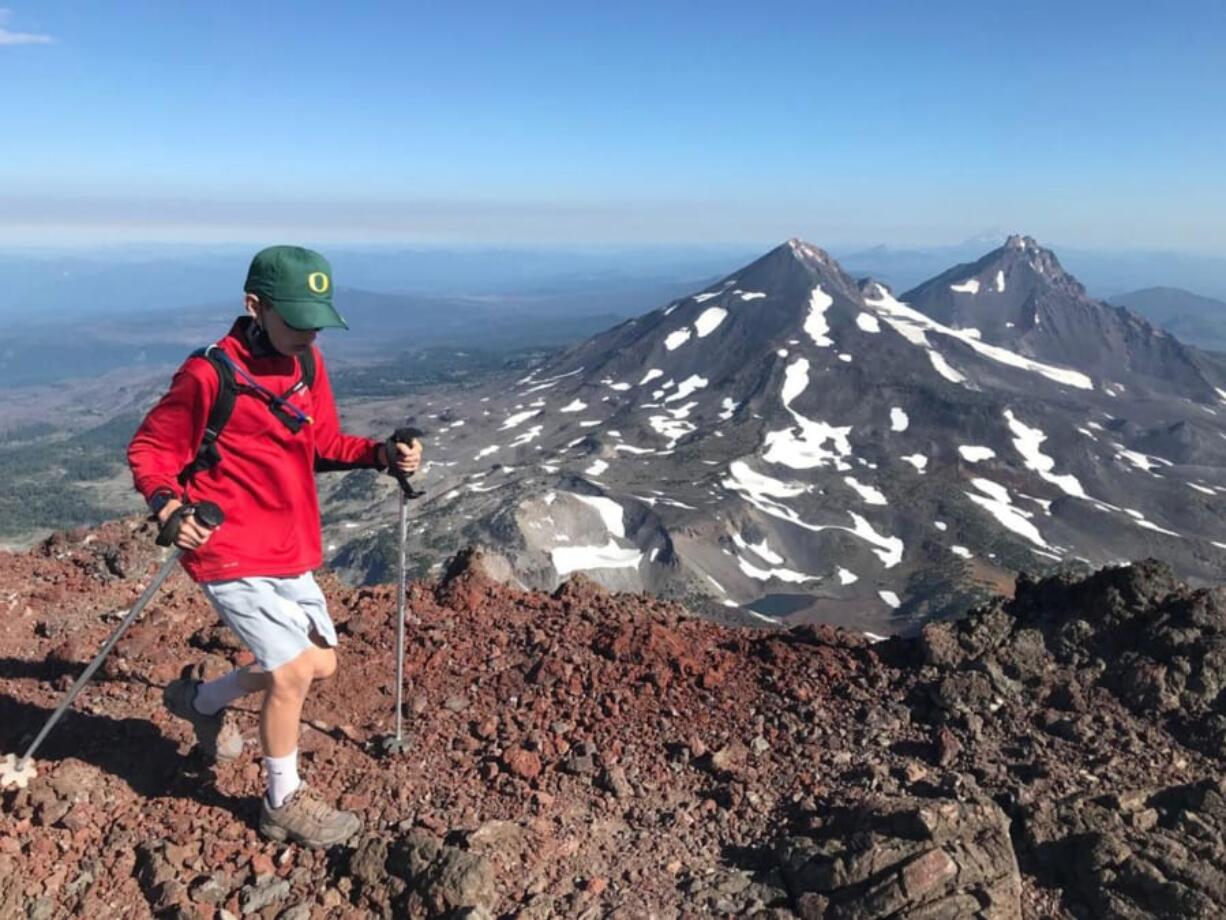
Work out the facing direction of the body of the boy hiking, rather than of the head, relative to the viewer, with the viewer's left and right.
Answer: facing the viewer and to the right of the viewer
